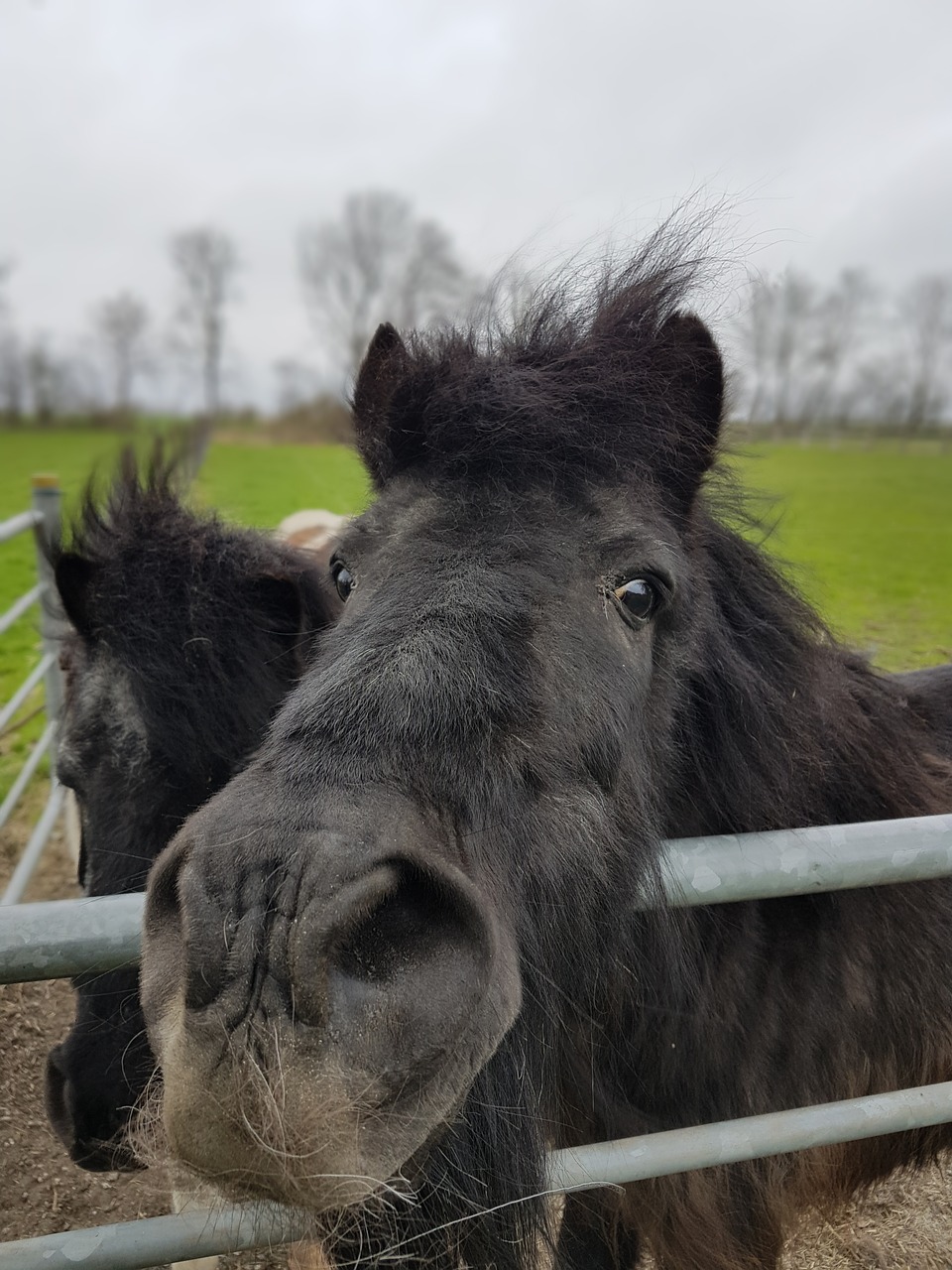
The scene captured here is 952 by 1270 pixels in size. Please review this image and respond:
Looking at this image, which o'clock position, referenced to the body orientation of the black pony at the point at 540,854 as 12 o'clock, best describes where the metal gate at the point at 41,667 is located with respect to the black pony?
The metal gate is roughly at 3 o'clock from the black pony.

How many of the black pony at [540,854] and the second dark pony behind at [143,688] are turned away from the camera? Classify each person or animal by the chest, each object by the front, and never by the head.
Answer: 0

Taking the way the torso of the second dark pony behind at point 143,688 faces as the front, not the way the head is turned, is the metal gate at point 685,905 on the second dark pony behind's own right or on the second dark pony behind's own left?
on the second dark pony behind's own left

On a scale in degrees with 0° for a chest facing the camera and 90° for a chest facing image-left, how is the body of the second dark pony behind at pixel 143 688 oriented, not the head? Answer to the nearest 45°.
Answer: approximately 45°

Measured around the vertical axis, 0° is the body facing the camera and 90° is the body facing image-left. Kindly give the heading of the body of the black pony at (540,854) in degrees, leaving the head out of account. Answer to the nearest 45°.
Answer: approximately 45°

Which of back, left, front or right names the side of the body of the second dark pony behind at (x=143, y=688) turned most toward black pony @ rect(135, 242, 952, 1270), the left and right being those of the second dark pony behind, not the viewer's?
left
